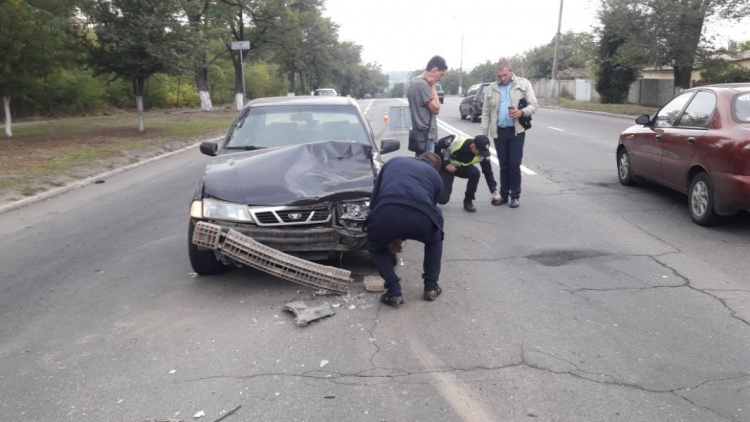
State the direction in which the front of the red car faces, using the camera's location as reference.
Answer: facing away from the viewer and to the left of the viewer

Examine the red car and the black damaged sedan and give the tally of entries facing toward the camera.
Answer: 1

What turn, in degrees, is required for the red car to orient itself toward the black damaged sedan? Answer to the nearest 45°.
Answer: approximately 90° to its left

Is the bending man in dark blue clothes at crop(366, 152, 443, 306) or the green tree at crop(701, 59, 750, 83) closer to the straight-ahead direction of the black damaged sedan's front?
the bending man in dark blue clothes

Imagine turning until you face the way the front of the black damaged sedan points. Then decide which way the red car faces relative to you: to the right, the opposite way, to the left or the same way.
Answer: the opposite way
